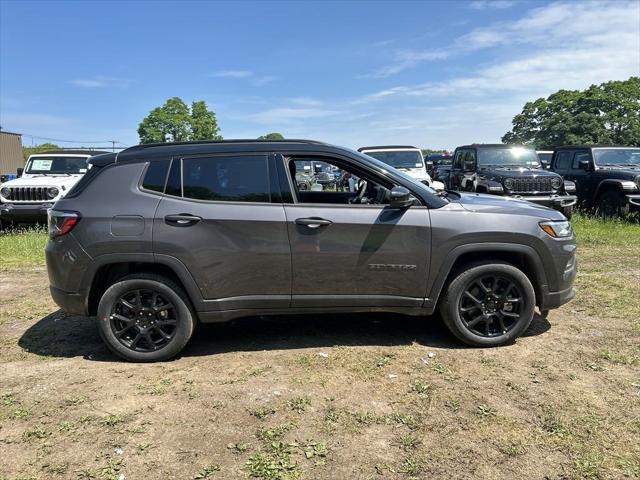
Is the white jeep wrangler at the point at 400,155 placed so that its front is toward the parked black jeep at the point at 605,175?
no

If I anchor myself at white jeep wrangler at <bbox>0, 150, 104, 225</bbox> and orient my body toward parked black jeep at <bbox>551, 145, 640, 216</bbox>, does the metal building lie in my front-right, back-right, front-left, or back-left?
back-left

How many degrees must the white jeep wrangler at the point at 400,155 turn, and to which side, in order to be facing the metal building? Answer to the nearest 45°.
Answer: approximately 135° to its right

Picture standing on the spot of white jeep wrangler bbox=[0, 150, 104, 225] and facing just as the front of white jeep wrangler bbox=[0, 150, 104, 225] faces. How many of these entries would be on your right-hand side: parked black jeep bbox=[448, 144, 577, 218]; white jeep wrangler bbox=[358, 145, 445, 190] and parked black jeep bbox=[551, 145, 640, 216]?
0

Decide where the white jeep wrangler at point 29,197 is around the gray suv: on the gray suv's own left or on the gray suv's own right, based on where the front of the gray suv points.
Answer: on the gray suv's own left

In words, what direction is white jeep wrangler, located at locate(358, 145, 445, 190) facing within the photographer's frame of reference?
facing the viewer

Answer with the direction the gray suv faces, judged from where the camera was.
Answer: facing to the right of the viewer

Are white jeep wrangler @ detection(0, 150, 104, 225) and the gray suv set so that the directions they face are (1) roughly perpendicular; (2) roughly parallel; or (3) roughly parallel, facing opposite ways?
roughly perpendicular

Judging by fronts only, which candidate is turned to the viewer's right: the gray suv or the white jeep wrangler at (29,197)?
the gray suv

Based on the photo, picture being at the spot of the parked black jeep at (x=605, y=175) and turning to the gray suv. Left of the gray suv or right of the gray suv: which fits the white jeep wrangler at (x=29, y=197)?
right

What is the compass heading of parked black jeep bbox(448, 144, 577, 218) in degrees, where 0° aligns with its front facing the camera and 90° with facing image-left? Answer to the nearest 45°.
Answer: approximately 315°

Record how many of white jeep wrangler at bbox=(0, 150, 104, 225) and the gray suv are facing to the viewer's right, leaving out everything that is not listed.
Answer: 1

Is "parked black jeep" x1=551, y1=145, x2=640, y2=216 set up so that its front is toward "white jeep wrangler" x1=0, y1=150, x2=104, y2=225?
no

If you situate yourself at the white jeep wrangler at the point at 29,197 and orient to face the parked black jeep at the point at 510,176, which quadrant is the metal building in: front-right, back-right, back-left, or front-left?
back-left

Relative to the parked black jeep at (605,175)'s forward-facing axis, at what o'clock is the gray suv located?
The gray suv is roughly at 2 o'clock from the parked black jeep.

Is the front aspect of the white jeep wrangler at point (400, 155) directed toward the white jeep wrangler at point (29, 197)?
no
